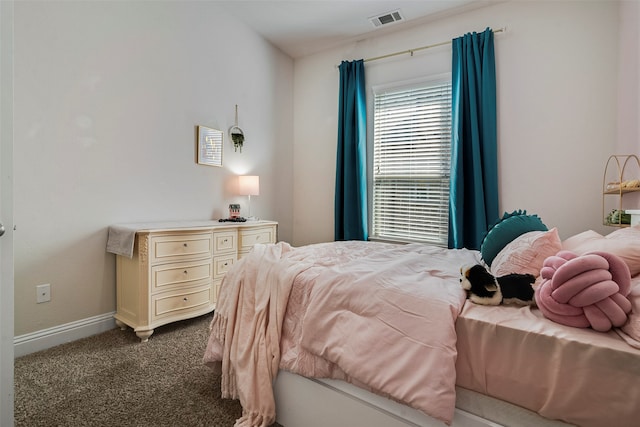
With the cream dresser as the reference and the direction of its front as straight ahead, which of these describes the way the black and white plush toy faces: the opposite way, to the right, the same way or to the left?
the opposite way

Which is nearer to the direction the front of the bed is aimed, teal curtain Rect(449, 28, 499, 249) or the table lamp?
the table lamp

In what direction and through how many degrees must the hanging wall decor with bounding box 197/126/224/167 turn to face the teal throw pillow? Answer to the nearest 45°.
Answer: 0° — it already faces it

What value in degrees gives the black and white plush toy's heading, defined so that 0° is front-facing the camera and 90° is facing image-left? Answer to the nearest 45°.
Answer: approximately 90°

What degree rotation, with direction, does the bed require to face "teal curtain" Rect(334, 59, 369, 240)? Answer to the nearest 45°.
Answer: approximately 90° to its right

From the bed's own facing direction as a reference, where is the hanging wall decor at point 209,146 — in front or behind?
in front

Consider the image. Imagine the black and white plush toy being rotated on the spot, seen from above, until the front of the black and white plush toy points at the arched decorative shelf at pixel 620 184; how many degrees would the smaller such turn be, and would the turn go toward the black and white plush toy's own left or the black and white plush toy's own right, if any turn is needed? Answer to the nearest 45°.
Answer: approximately 135° to the black and white plush toy's own right

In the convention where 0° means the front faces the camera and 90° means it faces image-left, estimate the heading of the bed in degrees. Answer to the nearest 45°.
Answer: approximately 90°

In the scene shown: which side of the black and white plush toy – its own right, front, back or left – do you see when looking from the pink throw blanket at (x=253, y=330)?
front

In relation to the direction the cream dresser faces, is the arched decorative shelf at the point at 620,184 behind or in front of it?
in front

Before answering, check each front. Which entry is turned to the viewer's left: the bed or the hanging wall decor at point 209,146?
the bed

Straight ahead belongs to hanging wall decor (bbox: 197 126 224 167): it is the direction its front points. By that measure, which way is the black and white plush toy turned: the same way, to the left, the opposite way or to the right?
the opposite way
